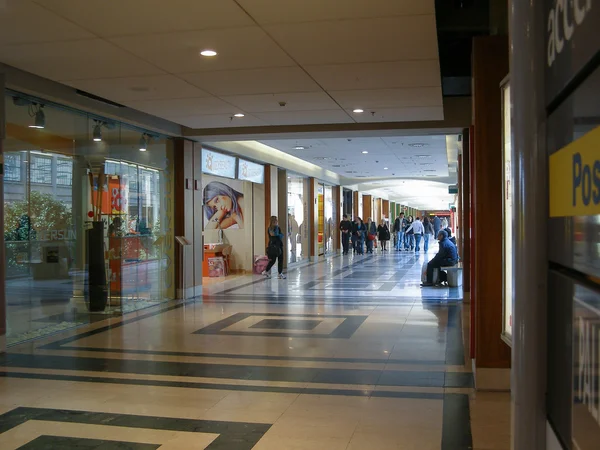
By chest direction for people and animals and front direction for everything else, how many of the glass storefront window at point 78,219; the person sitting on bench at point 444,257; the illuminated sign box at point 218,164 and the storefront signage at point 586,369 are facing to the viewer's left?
2

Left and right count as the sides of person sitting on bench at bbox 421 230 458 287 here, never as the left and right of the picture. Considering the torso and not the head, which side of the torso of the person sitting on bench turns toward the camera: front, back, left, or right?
left

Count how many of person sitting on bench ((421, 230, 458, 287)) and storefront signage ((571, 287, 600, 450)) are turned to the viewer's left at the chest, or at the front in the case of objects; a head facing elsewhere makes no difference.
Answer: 2

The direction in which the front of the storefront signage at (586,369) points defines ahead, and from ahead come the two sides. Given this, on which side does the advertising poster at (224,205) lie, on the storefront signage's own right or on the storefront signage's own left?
on the storefront signage's own right

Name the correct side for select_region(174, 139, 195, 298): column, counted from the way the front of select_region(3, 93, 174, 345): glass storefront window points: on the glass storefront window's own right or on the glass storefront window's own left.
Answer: on the glass storefront window's own left

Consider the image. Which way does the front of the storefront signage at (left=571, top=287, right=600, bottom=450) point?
to the viewer's left

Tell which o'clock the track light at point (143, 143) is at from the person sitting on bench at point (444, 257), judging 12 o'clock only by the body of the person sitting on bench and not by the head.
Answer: The track light is roughly at 11 o'clock from the person sitting on bench.

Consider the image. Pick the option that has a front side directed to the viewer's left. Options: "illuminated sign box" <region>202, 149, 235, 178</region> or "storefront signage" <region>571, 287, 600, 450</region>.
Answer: the storefront signage

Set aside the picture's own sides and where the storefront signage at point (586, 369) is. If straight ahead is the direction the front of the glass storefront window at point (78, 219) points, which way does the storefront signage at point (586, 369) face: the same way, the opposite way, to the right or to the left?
the opposite way

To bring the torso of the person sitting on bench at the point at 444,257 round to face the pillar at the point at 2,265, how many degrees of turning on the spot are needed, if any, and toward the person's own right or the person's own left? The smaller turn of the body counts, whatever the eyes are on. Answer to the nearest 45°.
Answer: approximately 45° to the person's own left

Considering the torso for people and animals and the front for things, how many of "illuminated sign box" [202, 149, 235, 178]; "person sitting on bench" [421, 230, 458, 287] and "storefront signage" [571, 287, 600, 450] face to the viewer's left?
2

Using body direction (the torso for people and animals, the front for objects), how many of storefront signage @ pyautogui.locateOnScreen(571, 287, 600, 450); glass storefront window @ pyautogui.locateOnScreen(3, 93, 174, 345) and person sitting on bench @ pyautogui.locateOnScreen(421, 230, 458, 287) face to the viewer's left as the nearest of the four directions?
2
